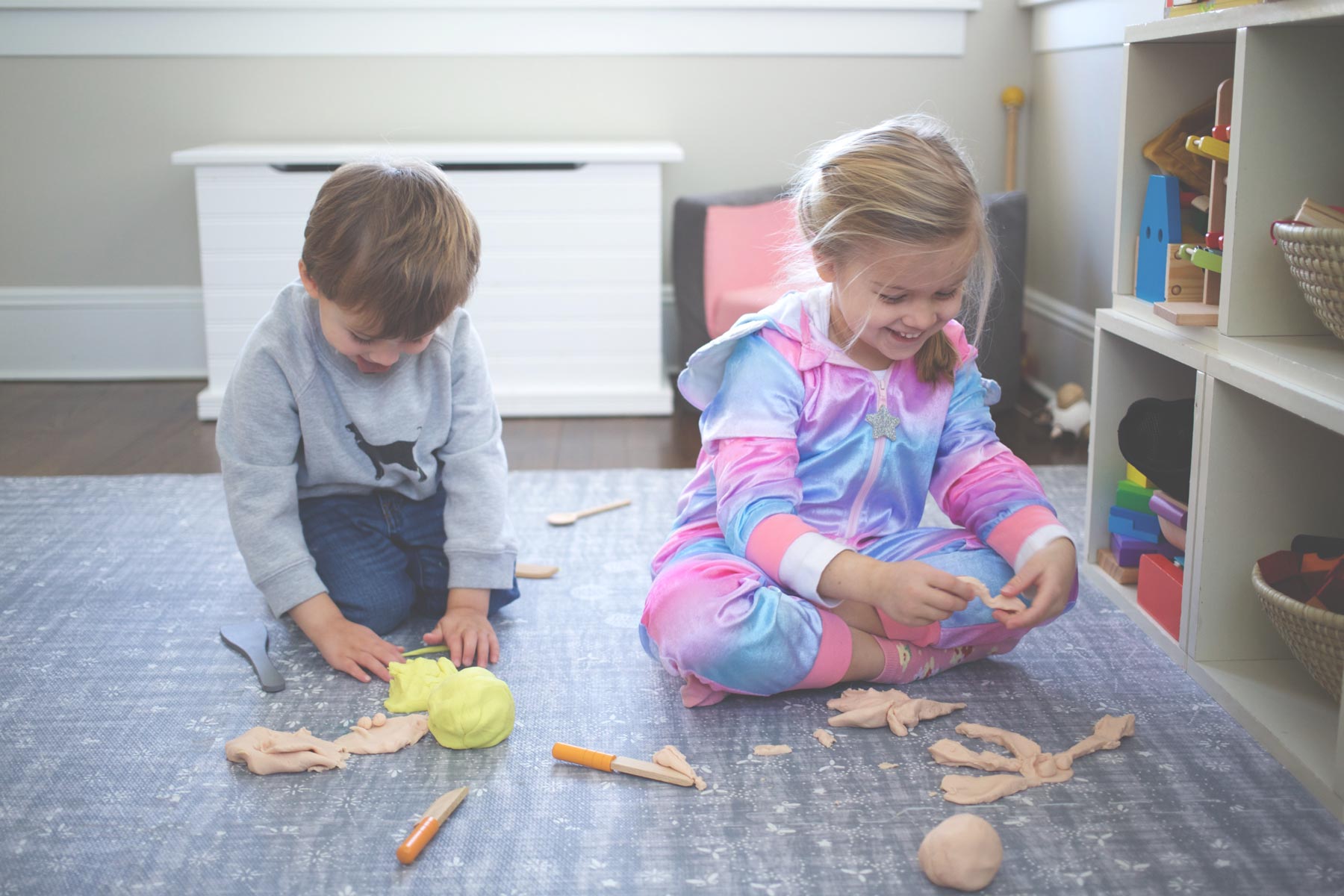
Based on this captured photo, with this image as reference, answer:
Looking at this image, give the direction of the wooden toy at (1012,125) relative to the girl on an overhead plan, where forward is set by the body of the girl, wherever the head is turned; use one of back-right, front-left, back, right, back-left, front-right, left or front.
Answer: back-left

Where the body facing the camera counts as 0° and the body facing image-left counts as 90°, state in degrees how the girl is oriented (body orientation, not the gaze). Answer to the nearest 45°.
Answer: approximately 315°

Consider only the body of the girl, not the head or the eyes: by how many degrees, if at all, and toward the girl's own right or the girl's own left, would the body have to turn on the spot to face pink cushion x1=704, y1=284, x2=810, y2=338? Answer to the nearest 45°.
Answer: approximately 135° to the girl's own left

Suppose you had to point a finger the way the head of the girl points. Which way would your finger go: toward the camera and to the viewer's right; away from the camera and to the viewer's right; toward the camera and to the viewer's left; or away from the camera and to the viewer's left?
toward the camera and to the viewer's right
